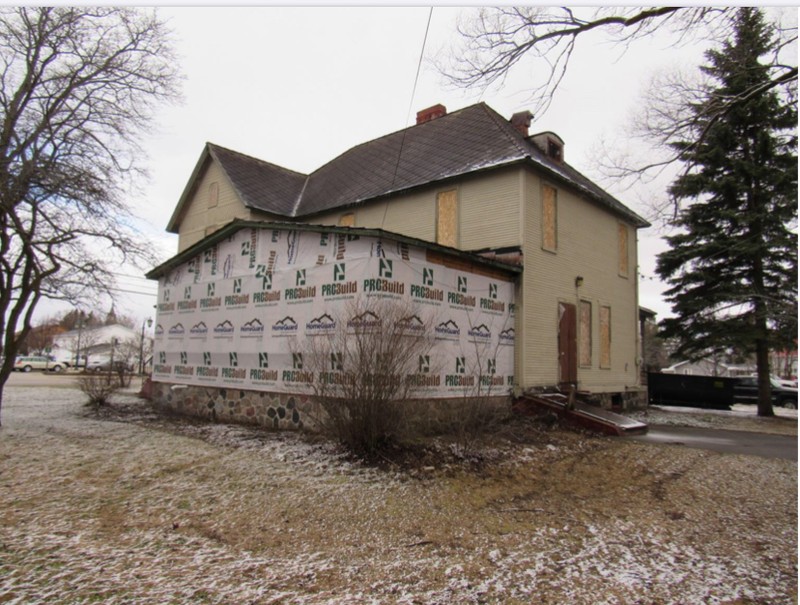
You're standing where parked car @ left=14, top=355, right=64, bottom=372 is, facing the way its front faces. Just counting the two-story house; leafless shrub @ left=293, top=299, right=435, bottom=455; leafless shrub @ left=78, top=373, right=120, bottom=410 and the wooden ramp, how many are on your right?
4

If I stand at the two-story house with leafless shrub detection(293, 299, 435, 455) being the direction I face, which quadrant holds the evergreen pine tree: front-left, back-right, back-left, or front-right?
back-left

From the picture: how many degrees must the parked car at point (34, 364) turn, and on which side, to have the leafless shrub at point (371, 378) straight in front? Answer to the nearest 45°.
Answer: approximately 90° to its right

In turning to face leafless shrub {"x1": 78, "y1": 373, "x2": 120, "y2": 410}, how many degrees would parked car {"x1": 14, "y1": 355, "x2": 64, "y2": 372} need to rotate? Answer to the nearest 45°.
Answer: approximately 90° to its right

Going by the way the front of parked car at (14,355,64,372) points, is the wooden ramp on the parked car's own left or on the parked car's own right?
on the parked car's own right

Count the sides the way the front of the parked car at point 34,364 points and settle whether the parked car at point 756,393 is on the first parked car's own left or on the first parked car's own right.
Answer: on the first parked car's own right

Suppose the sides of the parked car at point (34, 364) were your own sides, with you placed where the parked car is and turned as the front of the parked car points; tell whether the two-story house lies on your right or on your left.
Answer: on your right
